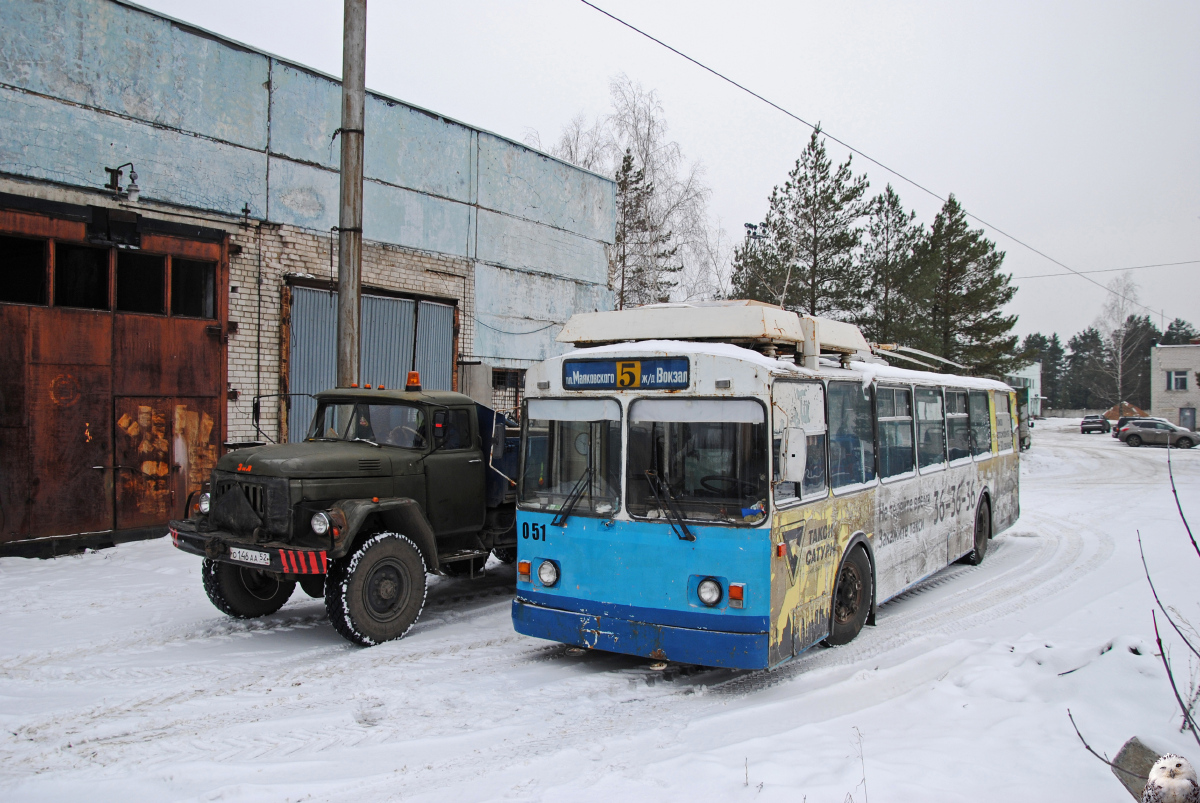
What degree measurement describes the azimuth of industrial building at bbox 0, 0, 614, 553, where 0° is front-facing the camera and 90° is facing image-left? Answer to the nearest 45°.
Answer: approximately 315°

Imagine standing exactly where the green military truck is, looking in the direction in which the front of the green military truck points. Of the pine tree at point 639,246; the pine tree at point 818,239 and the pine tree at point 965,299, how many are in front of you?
0

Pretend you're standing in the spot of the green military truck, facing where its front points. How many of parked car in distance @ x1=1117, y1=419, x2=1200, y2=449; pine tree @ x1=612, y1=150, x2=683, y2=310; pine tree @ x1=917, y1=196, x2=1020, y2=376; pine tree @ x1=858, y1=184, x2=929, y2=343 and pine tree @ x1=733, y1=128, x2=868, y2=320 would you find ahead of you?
0

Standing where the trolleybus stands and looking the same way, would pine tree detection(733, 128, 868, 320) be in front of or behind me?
behind

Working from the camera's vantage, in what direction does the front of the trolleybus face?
facing the viewer and to the left of the viewer

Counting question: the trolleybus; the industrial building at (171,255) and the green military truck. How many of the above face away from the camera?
0

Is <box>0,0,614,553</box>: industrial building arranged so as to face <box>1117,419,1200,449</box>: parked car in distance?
no

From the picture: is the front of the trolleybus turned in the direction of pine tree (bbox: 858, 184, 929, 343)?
no

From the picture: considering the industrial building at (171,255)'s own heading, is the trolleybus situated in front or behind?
in front

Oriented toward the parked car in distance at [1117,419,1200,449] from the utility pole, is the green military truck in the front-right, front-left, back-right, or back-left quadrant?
back-right

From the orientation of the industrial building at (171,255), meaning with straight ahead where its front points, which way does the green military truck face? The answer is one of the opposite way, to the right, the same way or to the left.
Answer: to the right

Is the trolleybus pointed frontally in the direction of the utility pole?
no

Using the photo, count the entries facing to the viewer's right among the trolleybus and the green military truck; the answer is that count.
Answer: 0

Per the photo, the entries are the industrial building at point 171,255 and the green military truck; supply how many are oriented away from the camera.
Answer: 0

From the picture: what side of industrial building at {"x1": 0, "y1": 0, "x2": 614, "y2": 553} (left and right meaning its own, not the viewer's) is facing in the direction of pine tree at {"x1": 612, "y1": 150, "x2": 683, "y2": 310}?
left

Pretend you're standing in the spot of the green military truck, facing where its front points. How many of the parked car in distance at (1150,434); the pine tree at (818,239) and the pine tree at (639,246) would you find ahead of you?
0

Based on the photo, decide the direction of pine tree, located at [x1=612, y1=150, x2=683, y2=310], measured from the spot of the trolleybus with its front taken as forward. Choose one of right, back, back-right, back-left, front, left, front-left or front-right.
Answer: back-right
